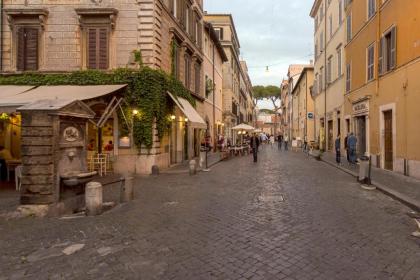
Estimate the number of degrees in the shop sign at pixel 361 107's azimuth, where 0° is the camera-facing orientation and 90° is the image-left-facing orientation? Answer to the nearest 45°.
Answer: approximately 45°

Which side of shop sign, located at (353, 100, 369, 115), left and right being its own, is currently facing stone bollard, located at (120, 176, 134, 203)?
front

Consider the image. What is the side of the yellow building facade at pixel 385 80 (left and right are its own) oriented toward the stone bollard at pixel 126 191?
front

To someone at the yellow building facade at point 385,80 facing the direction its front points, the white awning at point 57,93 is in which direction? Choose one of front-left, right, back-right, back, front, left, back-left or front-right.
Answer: front

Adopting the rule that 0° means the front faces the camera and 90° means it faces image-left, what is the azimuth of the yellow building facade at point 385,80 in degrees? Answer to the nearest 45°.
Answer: approximately 45°

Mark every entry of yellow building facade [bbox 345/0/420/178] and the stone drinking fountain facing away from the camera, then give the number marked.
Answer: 0

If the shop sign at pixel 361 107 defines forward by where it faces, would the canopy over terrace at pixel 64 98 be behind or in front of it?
in front

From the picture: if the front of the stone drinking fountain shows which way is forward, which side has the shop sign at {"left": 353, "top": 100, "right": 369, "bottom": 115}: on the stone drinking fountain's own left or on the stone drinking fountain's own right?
on the stone drinking fountain's own left

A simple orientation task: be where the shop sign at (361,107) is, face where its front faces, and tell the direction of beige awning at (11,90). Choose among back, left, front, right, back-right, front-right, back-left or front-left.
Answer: front

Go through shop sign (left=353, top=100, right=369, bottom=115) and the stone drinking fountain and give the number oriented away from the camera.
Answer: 0

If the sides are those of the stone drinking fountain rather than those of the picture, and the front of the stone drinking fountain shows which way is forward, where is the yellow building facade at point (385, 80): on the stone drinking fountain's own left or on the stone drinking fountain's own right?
on the stone drinking fountain's own left

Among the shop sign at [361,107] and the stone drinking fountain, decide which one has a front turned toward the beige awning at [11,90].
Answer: the shop sign

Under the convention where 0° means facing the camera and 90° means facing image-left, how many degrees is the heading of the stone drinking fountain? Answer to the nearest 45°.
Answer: approximately 315°
